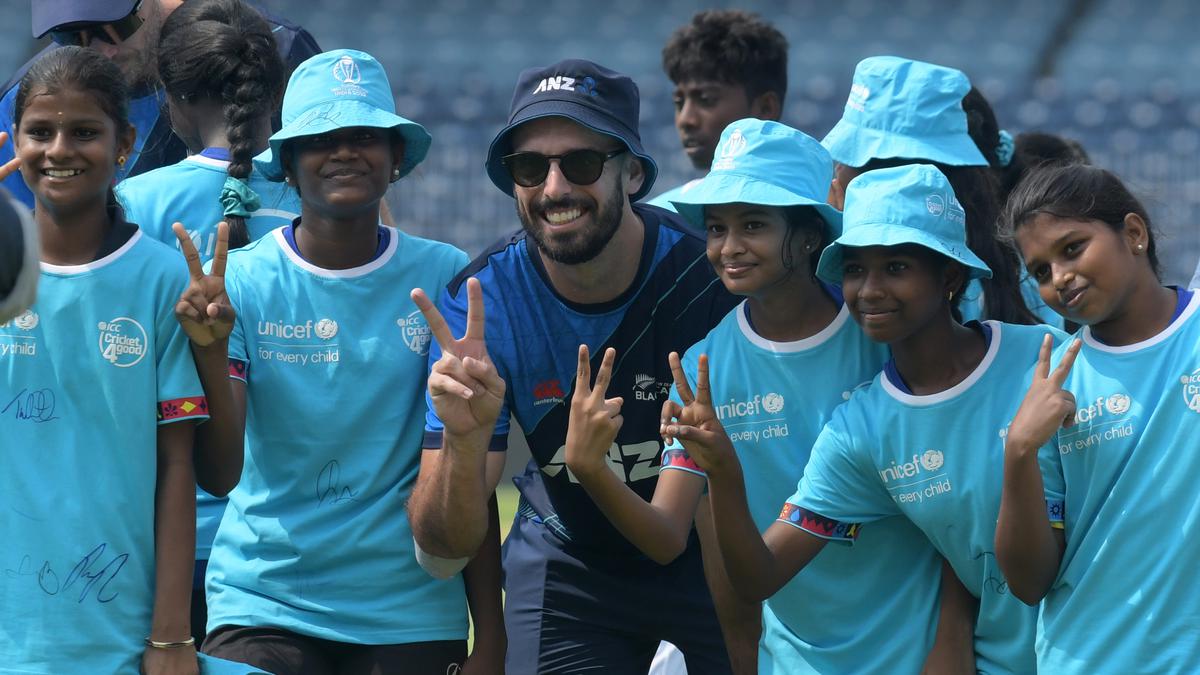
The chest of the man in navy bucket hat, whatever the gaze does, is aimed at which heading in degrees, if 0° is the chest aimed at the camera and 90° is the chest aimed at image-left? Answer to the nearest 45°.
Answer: approximately 0°

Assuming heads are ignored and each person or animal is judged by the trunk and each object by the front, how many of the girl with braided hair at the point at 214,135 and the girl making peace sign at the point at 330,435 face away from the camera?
1

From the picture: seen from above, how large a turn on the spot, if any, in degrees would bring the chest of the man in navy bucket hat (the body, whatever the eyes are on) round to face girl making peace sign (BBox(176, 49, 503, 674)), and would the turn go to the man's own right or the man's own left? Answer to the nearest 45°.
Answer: approximately 90° to the man's own right

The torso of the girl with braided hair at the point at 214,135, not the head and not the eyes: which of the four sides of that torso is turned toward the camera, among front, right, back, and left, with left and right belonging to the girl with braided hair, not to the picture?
back

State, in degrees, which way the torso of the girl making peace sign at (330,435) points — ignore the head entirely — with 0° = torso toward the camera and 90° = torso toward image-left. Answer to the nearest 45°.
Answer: approximately 0°

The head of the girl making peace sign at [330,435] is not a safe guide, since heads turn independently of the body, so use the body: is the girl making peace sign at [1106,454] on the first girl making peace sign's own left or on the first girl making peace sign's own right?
on the first girl making peace sign's own left
